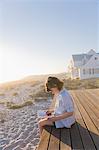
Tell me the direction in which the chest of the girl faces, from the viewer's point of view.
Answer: to the viewer's left

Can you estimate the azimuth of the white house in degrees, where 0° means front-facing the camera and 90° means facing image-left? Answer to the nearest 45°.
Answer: approximately 0°

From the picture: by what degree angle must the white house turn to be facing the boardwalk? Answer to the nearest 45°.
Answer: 0° — it already faces it

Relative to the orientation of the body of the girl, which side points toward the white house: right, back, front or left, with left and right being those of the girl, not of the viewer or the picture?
right

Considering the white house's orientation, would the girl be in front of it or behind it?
in front
